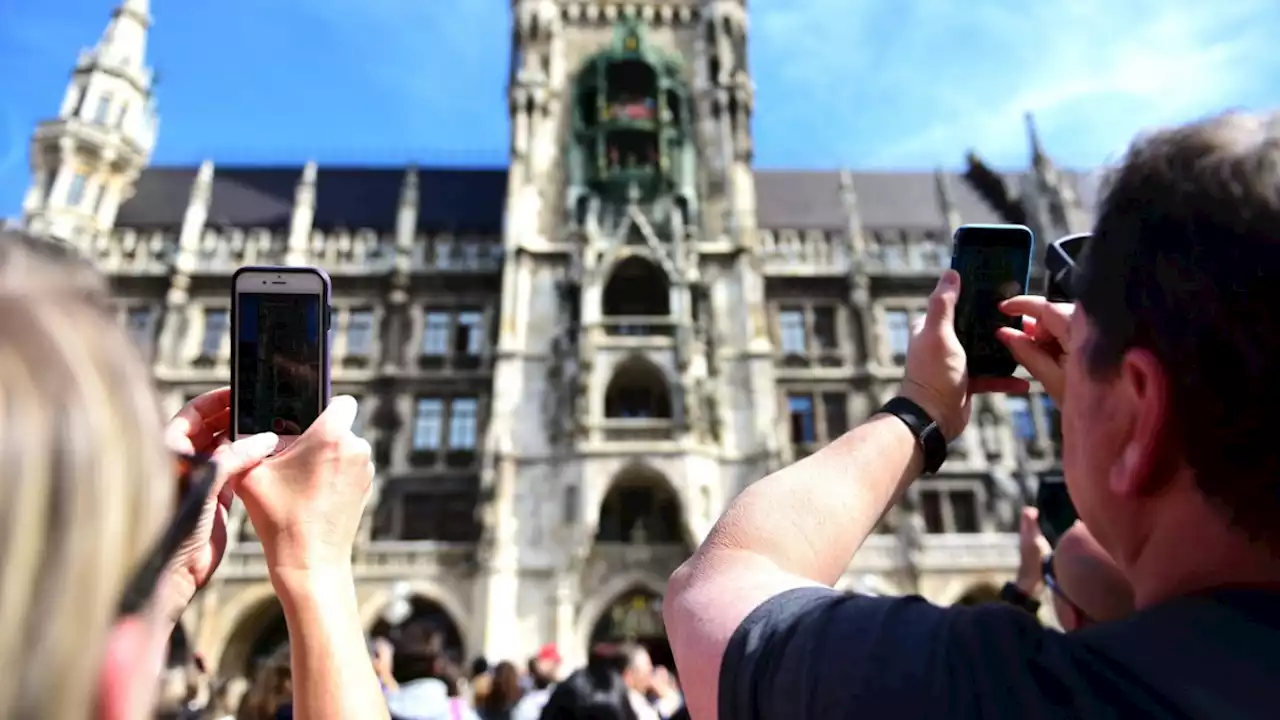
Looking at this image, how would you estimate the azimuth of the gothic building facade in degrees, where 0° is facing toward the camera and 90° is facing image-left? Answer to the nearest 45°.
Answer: approximately 0°

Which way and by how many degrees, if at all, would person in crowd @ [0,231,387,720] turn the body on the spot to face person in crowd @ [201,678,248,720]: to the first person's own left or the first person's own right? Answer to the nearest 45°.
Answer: approximately 45° to the first person's own left

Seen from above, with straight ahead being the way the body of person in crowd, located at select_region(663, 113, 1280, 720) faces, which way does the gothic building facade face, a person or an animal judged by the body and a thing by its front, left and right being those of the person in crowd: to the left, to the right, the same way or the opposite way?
the opposite way

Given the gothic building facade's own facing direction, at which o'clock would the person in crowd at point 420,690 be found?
The person in crowd is roughly at 12 o'clock from the gothic building facade.

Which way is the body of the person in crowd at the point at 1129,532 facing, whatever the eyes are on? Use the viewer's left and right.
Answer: facing away from the viewer and to the left of the viewer

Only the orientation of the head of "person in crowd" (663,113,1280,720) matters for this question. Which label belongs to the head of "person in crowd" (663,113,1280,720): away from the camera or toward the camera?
away from the camera
